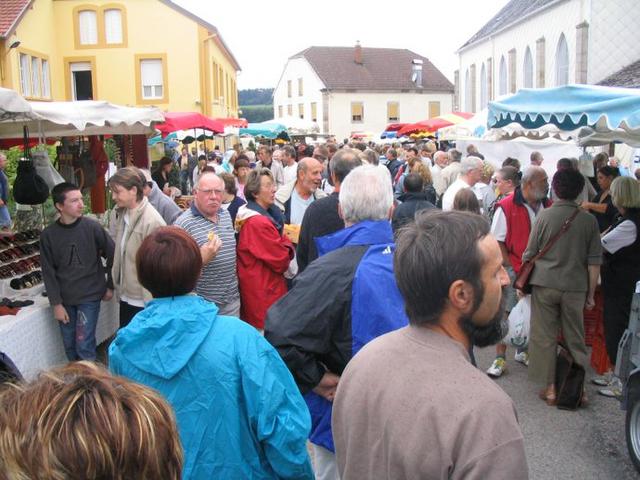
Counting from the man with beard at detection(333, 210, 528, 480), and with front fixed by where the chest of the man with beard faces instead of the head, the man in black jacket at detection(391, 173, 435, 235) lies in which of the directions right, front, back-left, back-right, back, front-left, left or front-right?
front-left

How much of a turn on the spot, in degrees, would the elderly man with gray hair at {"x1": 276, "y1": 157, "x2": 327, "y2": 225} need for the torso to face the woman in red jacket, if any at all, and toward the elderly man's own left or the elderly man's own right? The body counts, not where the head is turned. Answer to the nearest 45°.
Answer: approximately 45° to the elderly man's own right

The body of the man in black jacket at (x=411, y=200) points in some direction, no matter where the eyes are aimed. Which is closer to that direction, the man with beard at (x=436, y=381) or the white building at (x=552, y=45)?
the white building

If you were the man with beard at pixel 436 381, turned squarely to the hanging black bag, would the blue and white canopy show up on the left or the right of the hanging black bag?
right

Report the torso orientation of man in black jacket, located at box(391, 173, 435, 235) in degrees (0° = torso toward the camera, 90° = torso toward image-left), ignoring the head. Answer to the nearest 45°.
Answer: approximately 180°

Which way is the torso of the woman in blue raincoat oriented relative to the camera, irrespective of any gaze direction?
away from the camera

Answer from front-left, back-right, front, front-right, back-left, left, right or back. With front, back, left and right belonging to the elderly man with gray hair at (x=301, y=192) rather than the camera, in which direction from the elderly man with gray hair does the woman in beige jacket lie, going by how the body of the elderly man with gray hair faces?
right

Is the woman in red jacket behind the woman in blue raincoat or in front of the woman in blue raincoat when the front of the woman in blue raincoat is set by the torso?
in front

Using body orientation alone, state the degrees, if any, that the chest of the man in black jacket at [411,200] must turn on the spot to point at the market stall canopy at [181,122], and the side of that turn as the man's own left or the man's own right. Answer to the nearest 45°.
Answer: approximately 45° to the man's own left

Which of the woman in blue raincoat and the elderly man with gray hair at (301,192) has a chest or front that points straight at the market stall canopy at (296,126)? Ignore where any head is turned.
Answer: the woman in blue raincoat

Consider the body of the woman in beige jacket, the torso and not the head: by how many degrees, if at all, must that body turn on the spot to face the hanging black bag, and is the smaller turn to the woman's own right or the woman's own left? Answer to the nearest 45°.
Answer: approximately 90° to the woman's own right
